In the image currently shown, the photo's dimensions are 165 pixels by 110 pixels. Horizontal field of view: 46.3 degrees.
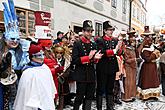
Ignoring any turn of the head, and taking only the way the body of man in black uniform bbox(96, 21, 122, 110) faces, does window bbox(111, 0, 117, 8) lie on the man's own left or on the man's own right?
on the man's own left

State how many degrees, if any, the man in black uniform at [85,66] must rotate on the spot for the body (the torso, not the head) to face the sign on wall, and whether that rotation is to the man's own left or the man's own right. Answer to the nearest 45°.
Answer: approximately 90° to the man's own right

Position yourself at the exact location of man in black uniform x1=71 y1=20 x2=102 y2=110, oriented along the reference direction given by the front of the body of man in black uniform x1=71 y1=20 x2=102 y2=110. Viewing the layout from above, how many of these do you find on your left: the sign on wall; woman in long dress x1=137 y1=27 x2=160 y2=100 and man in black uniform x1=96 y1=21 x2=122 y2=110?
2

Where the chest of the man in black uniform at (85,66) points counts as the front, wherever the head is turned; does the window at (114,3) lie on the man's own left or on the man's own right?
on the man's own left

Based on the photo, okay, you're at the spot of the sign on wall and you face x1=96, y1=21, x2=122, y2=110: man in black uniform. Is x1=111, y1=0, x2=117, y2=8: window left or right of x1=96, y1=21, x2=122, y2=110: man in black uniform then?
left

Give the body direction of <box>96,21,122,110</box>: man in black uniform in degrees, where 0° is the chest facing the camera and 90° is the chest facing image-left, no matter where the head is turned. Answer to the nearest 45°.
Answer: approximately 315°

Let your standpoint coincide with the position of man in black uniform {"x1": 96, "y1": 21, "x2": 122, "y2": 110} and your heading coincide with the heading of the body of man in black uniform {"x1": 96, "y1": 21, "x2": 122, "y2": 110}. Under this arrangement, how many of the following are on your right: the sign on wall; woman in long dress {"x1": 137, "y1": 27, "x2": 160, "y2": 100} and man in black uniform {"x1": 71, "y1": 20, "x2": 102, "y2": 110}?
2
